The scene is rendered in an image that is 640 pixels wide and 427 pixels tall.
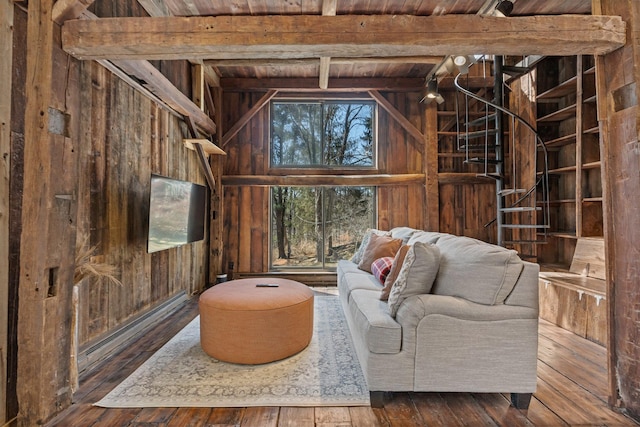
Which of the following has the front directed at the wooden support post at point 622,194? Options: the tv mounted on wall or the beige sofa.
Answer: the tv mounted on wall

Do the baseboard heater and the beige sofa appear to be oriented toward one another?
yes

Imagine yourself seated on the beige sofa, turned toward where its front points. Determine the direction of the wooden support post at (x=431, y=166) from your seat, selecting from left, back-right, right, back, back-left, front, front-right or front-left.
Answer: right

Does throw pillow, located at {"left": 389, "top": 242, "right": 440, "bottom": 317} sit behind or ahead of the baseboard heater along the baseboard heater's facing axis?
ahead

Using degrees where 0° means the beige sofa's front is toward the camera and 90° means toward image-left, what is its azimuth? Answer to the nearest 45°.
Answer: approximately 90°

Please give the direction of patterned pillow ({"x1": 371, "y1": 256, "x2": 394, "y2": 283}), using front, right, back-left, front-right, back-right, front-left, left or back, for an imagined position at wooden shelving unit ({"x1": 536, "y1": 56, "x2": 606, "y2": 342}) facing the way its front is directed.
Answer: front

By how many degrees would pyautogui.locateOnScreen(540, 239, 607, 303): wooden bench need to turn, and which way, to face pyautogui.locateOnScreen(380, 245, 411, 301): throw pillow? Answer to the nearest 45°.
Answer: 0° — it already faces it

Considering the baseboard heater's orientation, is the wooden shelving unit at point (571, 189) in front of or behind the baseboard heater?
in front

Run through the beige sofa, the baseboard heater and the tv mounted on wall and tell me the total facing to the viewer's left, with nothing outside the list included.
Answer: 1

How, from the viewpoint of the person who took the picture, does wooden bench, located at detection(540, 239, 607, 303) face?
facing the viewer and to the left of the viewer

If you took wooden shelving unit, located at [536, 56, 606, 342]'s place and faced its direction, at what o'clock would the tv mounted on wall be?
The tv mounted on wall is roughly at 12 o'clock from the wooden shelving unit.

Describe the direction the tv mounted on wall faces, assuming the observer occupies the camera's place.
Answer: facing the viewer and to the right of the viewer
